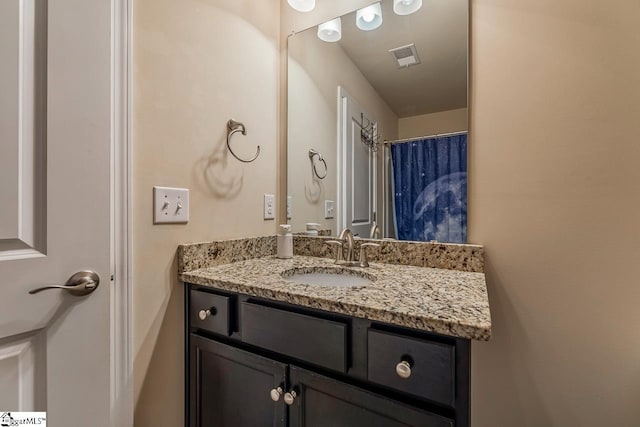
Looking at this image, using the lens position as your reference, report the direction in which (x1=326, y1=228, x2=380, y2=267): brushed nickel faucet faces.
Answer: facing the viewer and to the left of the viewer

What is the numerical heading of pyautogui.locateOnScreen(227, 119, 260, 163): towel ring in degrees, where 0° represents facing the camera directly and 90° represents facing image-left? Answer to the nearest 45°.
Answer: approximately 315°

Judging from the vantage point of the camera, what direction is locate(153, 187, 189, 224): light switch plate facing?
facing the viewer and to the right of the viewer

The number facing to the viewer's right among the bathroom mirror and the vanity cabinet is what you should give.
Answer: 0

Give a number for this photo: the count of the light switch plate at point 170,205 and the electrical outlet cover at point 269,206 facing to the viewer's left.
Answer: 0

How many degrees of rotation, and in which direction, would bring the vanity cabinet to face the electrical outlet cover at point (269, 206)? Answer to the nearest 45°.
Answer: approximately 135° to its right

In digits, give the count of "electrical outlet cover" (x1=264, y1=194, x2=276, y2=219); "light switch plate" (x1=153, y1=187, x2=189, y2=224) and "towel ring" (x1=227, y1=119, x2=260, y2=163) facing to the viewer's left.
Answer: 0

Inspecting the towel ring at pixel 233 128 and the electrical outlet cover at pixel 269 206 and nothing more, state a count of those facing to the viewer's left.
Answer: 0

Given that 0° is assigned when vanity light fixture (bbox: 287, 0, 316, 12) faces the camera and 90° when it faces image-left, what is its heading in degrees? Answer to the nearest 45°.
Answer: approximately 45°
